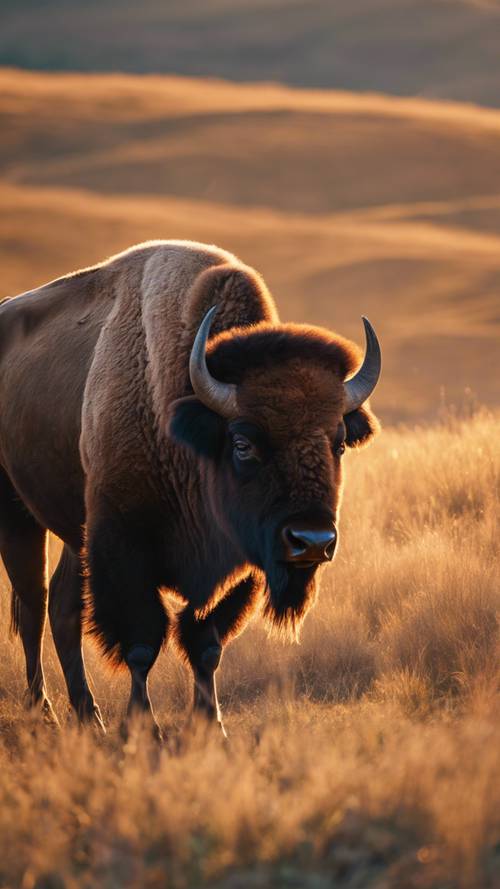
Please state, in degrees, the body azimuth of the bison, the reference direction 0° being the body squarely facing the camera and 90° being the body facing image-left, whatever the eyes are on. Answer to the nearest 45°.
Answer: approximately 315°
